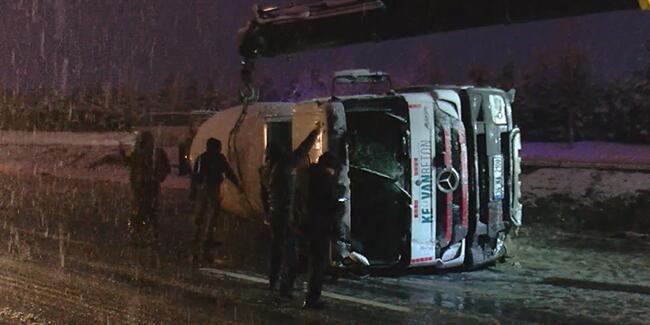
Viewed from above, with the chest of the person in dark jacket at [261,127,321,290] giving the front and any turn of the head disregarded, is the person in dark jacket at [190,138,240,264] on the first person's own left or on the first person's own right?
on the first person's own left

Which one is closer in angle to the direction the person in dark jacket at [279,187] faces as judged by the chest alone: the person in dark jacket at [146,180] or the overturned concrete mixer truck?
the overturned concrete mixer truck

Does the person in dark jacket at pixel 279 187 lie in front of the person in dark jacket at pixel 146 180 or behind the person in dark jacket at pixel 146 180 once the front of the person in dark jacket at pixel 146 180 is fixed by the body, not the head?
in front

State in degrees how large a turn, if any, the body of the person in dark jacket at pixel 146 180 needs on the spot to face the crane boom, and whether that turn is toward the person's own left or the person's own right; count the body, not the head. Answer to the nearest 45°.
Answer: approximately 45° to the person's own left

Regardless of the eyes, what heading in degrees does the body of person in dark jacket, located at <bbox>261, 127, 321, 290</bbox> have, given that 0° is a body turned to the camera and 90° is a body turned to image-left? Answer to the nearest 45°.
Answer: approximately 225°
